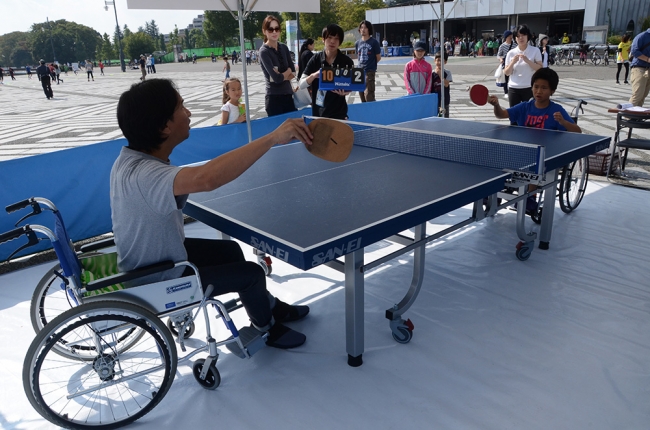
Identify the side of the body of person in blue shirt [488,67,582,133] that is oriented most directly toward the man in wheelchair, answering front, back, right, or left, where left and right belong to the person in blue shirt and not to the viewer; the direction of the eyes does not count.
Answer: front

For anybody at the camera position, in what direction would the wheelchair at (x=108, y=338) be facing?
facing to the right of the viewer

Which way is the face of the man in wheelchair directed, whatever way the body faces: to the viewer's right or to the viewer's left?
to the viewer's right

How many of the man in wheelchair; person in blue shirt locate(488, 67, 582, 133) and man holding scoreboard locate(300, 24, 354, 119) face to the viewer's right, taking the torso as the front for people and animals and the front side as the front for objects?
1

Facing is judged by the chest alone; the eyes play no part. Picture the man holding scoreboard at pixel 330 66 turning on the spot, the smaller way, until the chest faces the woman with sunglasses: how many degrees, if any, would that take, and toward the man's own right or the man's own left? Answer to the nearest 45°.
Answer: approximately 135° to the man's own right

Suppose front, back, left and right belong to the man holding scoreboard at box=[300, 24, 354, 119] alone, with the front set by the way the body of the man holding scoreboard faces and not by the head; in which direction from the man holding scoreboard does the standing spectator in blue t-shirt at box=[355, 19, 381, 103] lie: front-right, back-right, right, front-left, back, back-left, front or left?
back

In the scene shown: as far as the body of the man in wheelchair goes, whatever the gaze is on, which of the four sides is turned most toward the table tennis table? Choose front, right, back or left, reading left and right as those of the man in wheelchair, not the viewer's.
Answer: front

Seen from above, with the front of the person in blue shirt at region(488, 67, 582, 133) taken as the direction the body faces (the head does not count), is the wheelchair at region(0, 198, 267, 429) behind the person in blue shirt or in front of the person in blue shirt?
in front

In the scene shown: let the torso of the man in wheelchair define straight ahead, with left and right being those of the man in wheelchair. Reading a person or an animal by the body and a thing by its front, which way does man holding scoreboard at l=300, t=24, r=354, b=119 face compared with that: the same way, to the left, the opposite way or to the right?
to the right

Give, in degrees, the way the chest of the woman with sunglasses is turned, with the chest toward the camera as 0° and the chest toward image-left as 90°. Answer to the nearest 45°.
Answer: approximately 315°

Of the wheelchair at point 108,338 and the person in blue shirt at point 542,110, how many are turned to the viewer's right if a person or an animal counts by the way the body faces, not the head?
1

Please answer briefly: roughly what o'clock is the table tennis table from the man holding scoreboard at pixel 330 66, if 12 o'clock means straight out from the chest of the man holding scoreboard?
The table tennis table is roughly at 12 o'clock from the man holding scoreboard.

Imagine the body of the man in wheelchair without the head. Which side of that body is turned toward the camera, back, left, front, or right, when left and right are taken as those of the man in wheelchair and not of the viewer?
right
